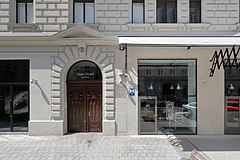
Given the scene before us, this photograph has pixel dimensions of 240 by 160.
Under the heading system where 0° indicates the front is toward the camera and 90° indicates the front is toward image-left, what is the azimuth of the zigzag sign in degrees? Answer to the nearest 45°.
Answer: approximately 0°

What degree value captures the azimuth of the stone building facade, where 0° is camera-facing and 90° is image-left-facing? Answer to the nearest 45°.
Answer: approximately 0°
